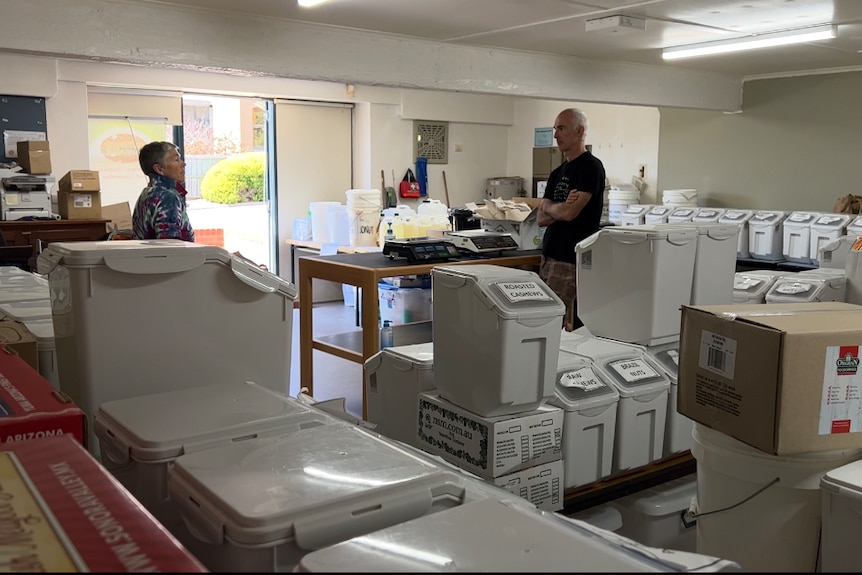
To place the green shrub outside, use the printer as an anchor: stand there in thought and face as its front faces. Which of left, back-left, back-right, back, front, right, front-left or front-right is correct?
back-left

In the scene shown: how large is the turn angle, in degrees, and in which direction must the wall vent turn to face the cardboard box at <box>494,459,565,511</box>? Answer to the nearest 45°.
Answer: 0° — it already faces it

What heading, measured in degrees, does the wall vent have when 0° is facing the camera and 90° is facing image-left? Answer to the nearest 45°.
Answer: approximately 0°

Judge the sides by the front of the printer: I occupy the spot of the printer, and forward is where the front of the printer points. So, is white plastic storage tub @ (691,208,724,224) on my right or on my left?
on my left

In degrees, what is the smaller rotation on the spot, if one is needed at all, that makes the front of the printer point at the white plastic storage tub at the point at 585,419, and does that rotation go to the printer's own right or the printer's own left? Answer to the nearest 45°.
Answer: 0° — it already faces it

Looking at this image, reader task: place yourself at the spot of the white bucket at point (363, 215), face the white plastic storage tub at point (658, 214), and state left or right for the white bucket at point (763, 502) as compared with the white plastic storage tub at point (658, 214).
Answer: right

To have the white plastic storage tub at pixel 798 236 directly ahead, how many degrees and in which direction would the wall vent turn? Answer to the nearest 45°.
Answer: approximately 45° to its left

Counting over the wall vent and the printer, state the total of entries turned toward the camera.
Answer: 2

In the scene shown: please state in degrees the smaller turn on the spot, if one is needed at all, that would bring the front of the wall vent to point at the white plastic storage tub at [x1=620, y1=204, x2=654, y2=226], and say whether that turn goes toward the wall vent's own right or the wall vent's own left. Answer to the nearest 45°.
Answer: approximately 45° to the wall vent's own left

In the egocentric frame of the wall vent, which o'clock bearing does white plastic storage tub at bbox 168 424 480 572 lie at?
The white plastic storage tub is roughly at 12 o'clock from the wall vent.

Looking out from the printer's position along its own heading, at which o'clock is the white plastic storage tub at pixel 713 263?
The white plastic storage tub is roughly at 11 o'clock from the printer.

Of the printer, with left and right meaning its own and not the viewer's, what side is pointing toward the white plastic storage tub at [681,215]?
left

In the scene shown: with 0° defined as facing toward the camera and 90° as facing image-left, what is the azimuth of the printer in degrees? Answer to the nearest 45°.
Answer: approximately 0°
